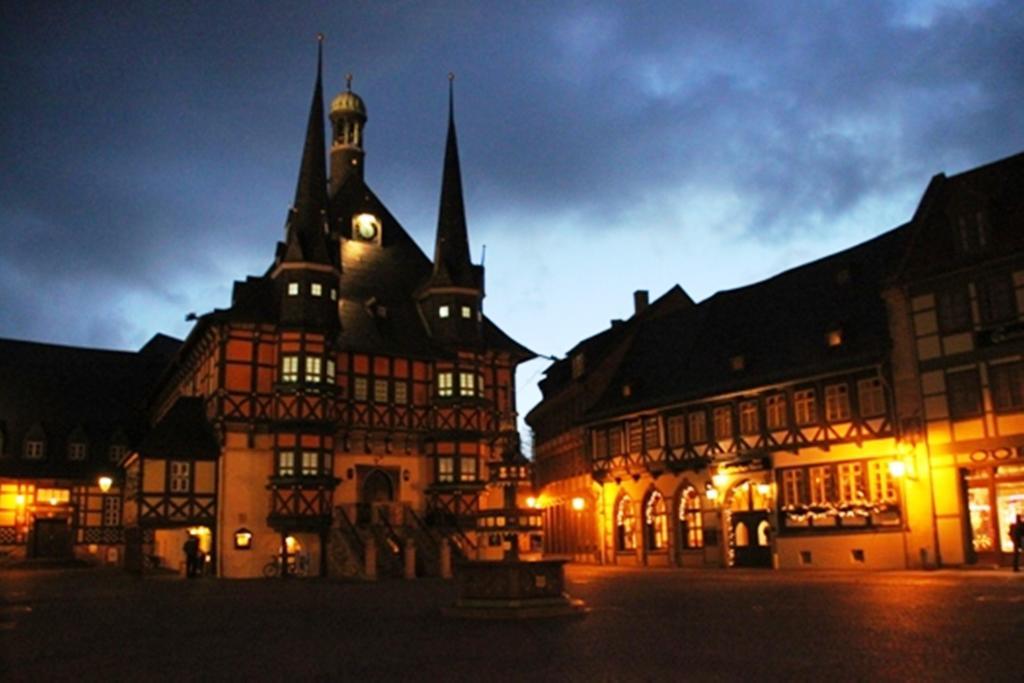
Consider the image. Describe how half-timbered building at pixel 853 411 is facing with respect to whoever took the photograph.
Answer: facing the viewer and to the left of the viewer

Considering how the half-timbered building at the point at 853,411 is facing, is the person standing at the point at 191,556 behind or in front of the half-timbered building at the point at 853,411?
in front

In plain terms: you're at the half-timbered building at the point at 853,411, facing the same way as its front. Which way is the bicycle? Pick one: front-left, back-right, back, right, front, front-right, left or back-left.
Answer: front-right
